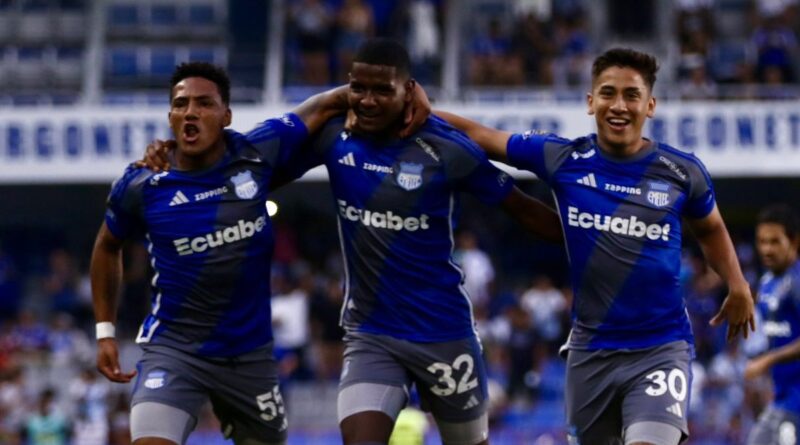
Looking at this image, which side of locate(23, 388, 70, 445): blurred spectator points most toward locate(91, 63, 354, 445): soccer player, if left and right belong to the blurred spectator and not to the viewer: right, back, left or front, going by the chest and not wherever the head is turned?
front

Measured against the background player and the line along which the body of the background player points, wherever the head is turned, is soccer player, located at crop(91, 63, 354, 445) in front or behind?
in front

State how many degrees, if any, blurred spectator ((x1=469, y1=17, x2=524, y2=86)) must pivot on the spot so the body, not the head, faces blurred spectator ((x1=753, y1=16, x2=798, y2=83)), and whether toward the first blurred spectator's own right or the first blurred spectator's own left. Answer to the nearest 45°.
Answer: approximately 90° to the first blurred spectator's own left

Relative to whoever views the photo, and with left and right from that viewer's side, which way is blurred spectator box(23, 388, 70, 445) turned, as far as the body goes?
facing the viewer

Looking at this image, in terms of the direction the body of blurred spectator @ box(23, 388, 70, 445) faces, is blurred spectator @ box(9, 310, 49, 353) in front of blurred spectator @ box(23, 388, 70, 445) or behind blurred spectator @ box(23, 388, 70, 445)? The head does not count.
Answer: behind

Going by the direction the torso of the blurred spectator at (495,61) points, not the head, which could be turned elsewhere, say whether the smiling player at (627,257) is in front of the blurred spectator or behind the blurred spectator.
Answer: in front

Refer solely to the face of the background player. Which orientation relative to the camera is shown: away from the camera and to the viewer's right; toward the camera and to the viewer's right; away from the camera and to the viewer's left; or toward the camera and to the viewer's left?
toward the camera and to the viewer's left

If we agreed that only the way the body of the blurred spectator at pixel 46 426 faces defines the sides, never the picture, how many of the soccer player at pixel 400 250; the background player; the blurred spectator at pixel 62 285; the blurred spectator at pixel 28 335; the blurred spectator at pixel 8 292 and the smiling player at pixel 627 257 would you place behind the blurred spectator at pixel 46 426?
3

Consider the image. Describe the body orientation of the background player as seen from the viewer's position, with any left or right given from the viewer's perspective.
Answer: facing the viewer and to the left of the viewer

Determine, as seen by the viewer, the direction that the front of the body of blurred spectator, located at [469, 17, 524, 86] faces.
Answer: toward the camera

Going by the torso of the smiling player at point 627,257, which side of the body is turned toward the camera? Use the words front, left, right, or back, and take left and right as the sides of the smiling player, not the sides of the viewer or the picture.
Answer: front
